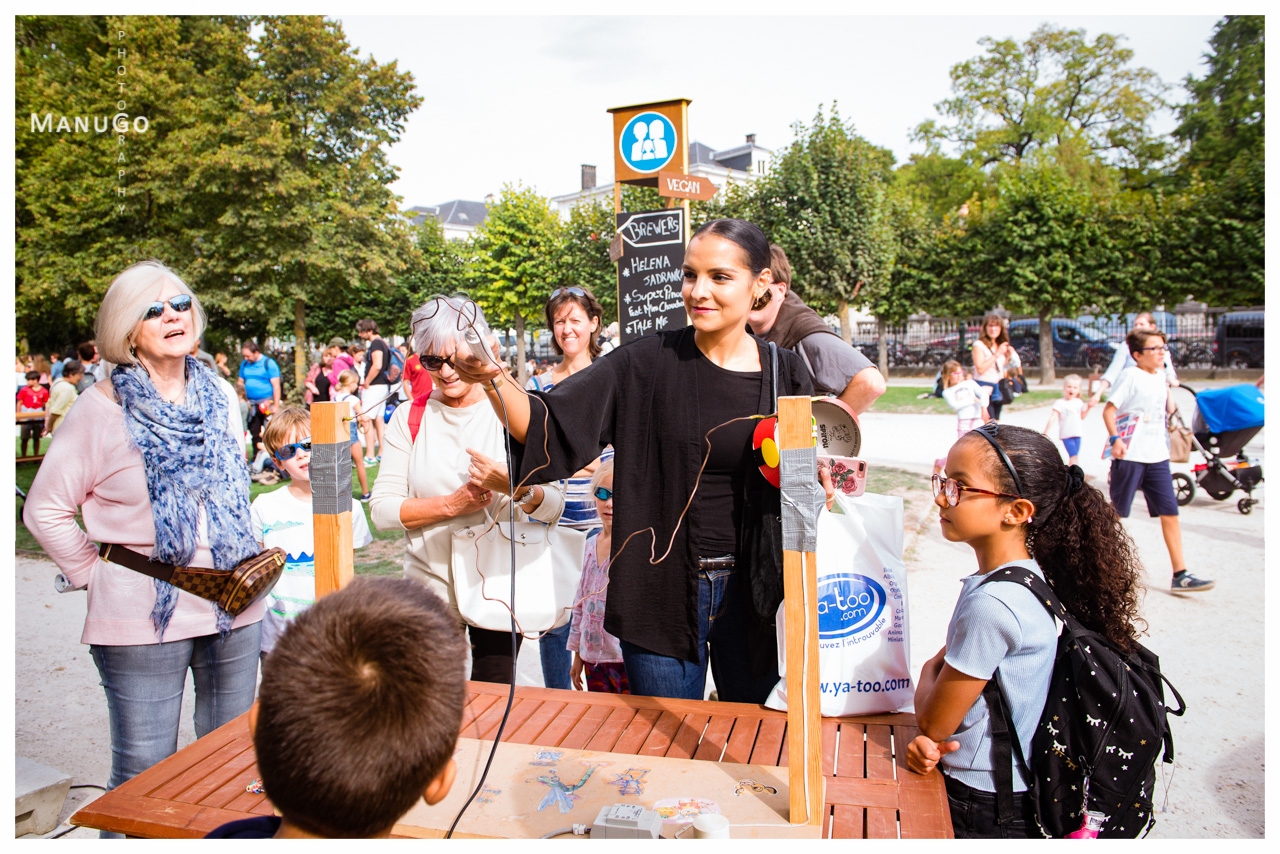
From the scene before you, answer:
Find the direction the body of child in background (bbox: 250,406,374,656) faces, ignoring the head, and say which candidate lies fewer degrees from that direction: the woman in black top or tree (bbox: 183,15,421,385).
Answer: the woman in black top

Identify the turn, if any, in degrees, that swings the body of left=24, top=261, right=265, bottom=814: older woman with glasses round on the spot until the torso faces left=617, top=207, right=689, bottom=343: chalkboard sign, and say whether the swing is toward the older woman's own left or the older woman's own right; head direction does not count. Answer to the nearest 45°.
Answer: approximately 90° to the older woman's own left

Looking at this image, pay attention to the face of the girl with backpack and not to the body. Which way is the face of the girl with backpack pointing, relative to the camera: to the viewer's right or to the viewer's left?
to the viewer's left

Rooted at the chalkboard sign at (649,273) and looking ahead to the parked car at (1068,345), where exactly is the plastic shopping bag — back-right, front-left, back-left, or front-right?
back-right
